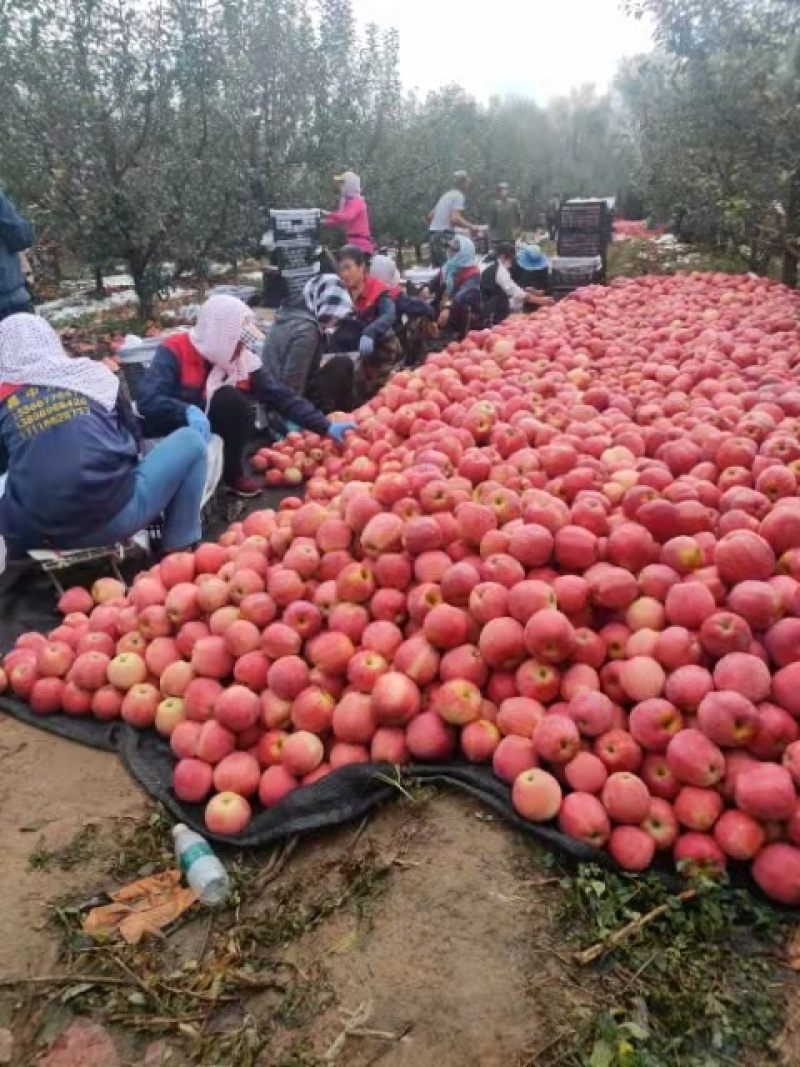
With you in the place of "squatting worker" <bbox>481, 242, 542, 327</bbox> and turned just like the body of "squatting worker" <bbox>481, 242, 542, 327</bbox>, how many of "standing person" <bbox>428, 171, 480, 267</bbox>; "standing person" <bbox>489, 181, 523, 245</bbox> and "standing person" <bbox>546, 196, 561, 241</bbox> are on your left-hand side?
3

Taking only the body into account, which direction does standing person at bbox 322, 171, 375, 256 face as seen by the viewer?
to the viewer's left

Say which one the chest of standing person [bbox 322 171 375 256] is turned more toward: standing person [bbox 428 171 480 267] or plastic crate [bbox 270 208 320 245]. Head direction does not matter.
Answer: the plastic crate

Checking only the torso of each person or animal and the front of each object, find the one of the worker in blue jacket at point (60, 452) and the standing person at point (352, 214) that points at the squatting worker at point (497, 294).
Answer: the worker in blue jacket

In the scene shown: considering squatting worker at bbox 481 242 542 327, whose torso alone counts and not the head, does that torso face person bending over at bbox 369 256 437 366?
no

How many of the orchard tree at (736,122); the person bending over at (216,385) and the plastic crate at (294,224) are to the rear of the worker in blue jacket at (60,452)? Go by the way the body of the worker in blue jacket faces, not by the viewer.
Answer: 0

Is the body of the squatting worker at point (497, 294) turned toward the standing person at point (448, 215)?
no

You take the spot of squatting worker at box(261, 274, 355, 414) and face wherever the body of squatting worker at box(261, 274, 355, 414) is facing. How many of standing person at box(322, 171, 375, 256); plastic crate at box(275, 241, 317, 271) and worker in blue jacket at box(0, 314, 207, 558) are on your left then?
2

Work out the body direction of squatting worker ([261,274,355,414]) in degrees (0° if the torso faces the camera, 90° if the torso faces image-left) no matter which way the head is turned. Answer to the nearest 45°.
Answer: approximately 270°

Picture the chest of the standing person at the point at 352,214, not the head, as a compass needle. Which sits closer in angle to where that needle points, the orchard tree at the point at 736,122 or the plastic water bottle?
the plastic water bottle

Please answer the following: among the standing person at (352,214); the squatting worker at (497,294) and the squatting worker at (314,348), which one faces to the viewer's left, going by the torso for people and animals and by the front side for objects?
the standing person

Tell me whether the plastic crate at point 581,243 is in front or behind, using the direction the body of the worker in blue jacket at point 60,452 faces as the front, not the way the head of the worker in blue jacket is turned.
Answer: in front

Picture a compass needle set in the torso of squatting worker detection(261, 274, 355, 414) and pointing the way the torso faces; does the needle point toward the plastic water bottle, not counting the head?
no

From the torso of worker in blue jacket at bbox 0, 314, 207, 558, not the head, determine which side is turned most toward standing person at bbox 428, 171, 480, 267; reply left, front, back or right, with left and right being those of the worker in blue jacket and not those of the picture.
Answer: front

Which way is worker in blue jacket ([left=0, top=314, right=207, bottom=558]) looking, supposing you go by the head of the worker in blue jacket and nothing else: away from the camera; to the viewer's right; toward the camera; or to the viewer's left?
away from the camera

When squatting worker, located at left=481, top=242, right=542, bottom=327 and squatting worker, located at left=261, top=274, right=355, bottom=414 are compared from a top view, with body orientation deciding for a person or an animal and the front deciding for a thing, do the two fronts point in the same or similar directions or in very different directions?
same or similar directions

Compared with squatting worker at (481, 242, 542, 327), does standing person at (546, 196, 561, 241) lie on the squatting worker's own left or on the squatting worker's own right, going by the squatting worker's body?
on the squatting worker's own left

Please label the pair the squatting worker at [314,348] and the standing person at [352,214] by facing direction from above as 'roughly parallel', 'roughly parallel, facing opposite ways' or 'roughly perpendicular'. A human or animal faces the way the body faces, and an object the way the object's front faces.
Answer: roughly parallel, facing opposite ways

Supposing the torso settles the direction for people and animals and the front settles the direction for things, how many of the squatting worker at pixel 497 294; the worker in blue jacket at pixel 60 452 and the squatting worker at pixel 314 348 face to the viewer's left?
0

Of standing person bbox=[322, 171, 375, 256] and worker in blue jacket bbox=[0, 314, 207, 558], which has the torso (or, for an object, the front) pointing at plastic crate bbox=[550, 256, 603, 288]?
the worker in blue jacket

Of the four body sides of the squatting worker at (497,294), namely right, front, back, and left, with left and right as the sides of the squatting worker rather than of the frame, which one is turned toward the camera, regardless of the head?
right
